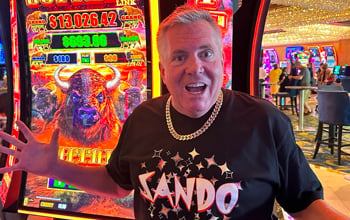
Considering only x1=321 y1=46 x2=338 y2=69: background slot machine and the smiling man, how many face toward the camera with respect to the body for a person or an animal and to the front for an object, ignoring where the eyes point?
2

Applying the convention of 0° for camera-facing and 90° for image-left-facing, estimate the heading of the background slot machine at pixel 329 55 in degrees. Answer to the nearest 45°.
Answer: approximately 0°

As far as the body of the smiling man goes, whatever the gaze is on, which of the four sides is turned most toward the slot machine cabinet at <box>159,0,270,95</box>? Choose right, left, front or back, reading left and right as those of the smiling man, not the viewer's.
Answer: back

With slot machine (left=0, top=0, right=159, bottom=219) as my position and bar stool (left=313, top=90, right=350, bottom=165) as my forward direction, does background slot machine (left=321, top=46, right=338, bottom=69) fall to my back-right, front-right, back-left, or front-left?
front-left

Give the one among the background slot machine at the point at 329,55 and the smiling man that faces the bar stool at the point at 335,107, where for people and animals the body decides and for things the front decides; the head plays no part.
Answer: the background slot machine

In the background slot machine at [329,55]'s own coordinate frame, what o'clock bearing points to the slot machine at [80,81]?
The slot machine is roughly at 12 o'clock from the background slot machine.

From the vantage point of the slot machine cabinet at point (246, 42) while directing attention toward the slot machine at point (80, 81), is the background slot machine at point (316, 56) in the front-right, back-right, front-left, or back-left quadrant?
back-right

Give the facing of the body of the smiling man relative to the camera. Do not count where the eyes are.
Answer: toward the camera

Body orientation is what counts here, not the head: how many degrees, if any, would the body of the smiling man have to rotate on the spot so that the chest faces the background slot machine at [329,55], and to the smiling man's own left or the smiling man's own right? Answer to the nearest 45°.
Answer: approximately 135° to the smiling man's own left

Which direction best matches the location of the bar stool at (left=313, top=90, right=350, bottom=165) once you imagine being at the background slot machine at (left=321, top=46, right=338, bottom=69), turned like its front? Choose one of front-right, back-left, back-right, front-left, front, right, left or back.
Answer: front

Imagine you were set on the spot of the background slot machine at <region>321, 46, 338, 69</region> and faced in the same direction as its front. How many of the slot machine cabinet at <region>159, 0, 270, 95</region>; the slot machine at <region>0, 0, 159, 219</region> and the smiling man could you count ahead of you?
3

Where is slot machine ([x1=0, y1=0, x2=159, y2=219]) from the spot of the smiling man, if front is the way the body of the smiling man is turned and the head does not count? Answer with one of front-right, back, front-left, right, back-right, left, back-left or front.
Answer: back-right
